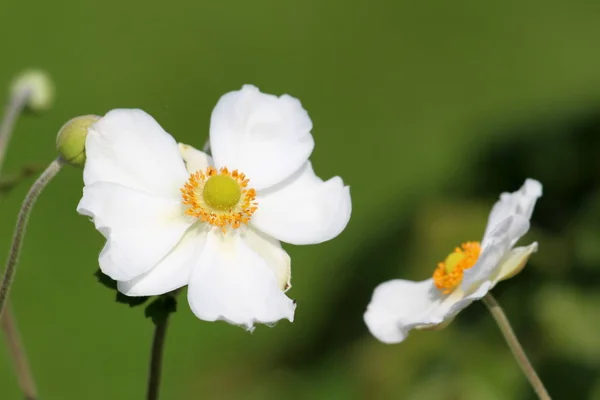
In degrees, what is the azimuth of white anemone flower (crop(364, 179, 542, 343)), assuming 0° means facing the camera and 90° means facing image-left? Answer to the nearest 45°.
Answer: approximately 90°

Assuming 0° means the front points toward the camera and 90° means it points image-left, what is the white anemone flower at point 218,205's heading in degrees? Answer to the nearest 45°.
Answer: approximately 0°

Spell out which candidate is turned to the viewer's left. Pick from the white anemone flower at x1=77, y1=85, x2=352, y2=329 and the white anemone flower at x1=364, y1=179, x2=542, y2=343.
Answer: the white anemone flower at x1=364, y1=179, x2=542, y2=343

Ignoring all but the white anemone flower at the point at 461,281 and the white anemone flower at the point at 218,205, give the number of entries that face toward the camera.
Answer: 1

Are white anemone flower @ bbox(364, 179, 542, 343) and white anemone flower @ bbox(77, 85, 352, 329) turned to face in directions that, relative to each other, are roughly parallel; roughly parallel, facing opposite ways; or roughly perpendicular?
roughly perpendicular
